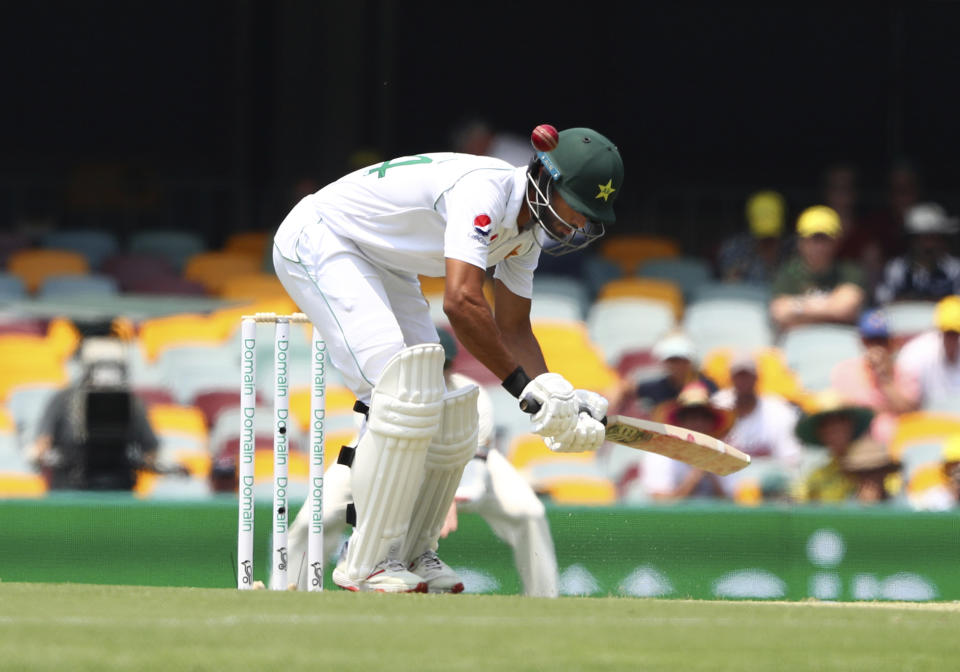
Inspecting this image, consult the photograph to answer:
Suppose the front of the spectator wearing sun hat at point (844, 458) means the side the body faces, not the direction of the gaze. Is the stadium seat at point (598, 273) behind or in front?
behind

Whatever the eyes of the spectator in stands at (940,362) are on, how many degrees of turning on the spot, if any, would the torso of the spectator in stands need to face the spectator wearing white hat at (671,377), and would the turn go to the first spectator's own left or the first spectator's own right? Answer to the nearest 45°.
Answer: approximately 45° to the first spectator's own right

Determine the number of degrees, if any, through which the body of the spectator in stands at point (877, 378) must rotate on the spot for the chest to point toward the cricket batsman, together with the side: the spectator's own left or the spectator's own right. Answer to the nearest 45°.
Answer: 0° — they already face them

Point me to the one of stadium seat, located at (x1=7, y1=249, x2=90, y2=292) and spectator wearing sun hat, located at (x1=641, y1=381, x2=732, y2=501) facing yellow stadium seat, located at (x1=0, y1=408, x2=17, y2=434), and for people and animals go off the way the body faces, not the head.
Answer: the stadium seat

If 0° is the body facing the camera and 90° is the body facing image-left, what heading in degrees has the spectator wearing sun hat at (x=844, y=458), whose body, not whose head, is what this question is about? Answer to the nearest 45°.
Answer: approximately 0°

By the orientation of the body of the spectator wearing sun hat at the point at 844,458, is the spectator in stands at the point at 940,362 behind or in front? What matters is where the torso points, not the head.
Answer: behind

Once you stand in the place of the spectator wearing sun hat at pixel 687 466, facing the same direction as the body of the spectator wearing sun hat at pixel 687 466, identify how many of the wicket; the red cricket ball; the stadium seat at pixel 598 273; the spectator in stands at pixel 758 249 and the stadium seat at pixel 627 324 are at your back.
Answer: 3

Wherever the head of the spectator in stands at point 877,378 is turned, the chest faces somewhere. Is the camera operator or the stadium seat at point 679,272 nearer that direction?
the camera operator

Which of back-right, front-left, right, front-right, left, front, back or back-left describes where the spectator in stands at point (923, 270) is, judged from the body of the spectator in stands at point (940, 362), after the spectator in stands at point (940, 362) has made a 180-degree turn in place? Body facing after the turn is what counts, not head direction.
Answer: front
